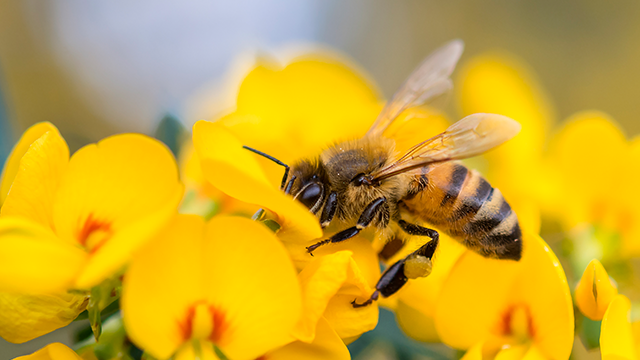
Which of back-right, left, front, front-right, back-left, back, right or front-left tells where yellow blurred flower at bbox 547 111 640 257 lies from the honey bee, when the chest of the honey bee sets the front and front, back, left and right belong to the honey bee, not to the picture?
back-right

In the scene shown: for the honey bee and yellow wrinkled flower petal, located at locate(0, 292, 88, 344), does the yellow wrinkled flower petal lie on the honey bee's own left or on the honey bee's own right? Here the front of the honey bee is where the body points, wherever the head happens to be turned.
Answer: on the honey bee's own left

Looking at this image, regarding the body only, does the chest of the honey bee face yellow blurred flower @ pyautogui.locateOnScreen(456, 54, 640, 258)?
no

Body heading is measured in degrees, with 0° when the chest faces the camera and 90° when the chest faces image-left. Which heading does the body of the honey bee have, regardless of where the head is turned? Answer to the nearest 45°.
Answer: approximately 90°

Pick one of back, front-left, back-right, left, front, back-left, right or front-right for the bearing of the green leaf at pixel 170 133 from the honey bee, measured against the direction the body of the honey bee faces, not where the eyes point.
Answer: front

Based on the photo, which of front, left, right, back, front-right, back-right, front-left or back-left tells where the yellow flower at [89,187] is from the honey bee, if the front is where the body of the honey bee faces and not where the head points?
front-left
